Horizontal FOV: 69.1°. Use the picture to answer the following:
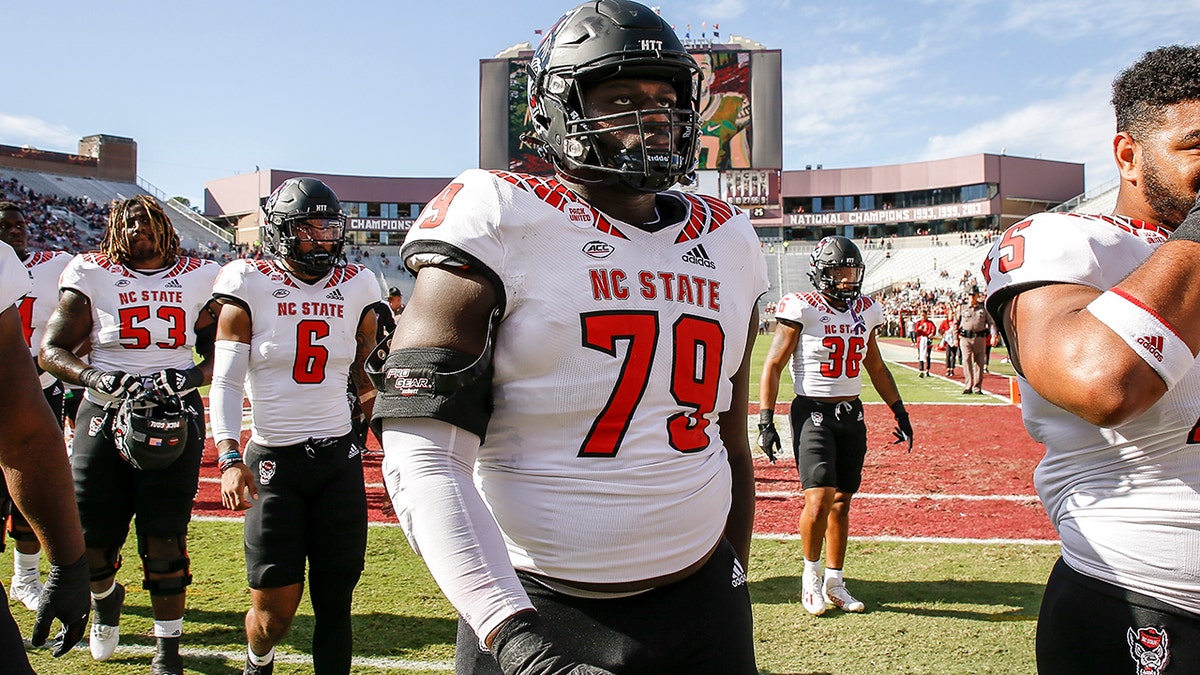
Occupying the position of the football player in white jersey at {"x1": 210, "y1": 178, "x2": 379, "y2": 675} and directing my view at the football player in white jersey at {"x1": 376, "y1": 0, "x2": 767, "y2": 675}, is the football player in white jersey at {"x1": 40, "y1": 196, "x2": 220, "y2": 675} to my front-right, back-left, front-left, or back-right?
back-right

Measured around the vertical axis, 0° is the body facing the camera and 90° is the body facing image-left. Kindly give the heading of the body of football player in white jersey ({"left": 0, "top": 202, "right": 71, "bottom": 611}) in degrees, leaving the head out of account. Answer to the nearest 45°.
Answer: approximately 0°

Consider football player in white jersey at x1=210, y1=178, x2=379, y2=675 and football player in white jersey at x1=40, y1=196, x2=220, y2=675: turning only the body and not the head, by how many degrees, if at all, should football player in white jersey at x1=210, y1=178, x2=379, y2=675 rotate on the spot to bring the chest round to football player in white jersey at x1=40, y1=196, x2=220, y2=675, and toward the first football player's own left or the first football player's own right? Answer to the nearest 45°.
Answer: approximately 135° to the first football player's own right

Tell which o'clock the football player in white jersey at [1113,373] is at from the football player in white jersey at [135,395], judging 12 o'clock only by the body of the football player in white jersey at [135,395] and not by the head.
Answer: the football player in white jersey at [1113,373] is roughly at 11 o'clock from the football player in white jersey at [135,395].

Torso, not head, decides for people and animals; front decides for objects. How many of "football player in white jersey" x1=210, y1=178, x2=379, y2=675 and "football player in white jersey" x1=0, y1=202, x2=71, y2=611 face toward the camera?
2

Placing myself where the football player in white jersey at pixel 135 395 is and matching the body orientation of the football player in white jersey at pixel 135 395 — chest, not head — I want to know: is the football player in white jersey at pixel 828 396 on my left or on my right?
on my left

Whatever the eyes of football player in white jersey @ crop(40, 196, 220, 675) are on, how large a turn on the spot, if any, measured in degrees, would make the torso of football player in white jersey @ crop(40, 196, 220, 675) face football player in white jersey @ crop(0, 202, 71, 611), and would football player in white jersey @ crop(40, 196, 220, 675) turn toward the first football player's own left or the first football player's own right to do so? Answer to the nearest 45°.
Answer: approximately 180°
